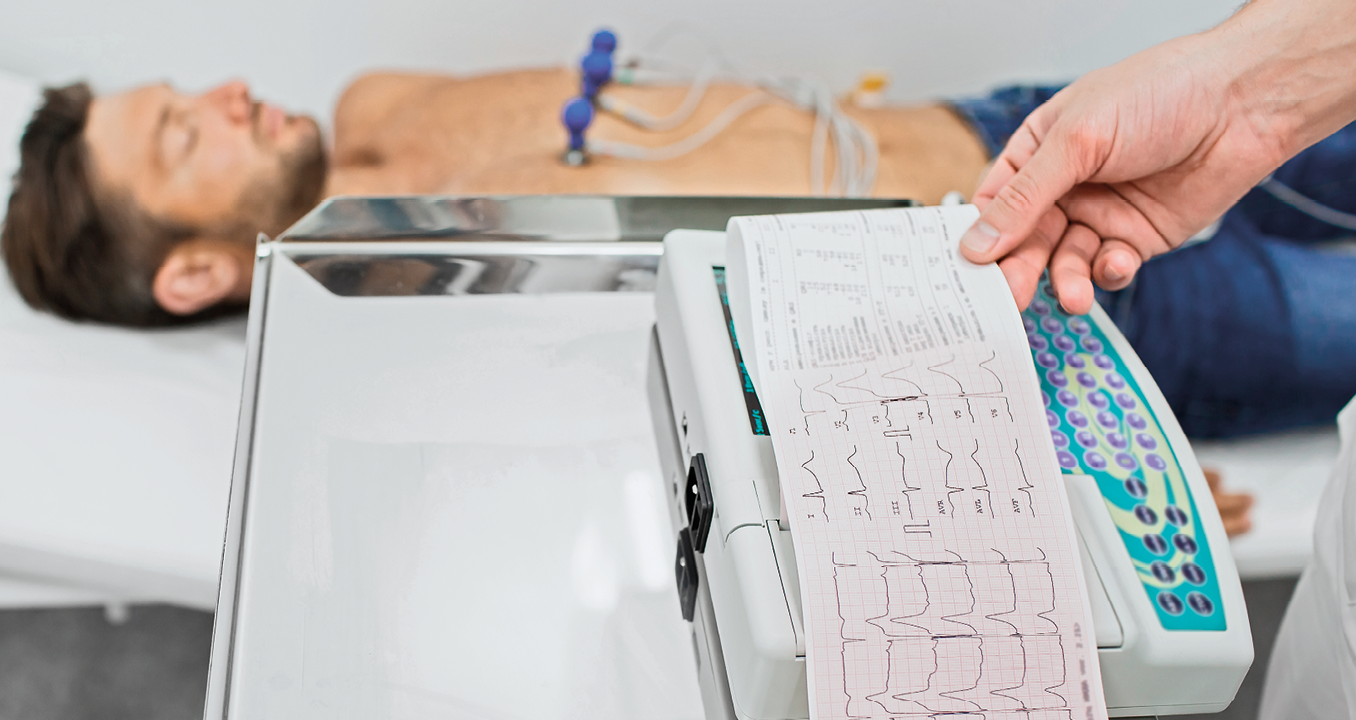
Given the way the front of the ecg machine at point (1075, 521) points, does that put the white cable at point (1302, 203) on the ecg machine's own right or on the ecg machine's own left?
on the ecg machine's own left

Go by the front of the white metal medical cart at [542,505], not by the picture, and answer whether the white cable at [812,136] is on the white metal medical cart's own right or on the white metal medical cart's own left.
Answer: on the white metal medical cart's own left

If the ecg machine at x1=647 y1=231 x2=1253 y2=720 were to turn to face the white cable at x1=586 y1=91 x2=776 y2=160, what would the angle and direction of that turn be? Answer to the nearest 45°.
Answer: approximately 135° to its left
